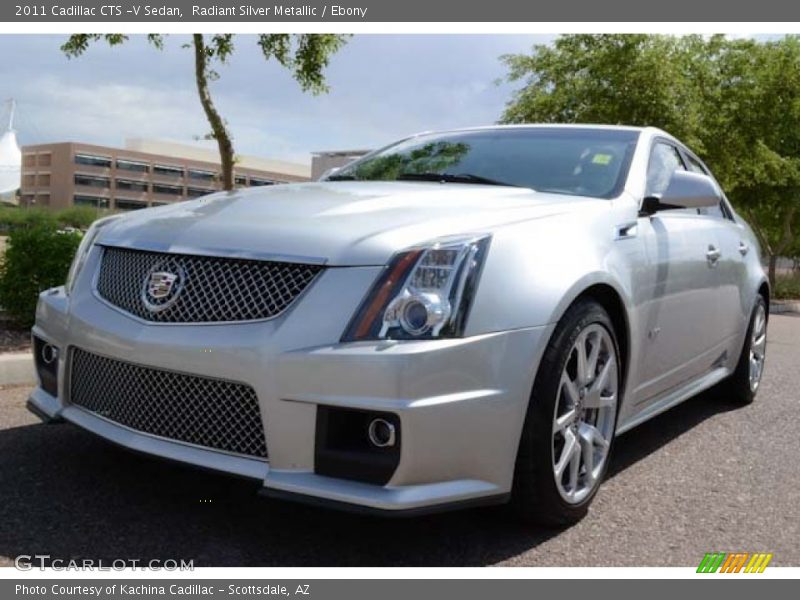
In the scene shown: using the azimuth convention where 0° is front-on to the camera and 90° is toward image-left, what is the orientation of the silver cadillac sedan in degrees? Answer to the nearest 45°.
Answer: approximately 45°

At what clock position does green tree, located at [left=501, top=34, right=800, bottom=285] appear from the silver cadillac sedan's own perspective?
The green tree is roughly at 5 o'clock from the silver cadillac sedan.

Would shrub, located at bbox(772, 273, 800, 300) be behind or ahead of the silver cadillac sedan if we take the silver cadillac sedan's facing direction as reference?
behind

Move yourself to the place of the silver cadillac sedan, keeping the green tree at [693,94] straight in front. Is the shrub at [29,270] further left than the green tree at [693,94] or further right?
left

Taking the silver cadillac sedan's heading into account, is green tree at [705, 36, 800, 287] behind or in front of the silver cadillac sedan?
behind

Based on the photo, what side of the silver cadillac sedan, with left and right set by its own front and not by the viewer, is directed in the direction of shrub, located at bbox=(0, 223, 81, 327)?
right
